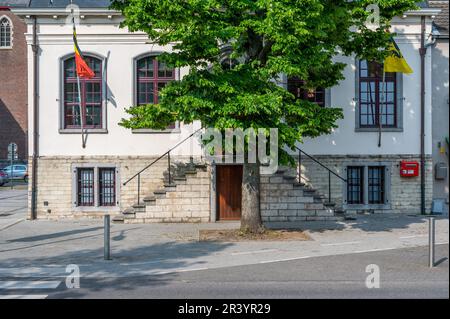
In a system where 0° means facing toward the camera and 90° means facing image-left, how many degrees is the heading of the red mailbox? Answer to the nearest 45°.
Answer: approximately 0°

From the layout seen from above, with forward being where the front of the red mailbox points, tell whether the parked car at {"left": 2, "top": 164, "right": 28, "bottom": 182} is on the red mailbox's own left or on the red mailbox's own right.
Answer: on the red mailbox's own right

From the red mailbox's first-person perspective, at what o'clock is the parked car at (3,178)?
The parked car is roughly at 4 o'clock from the red mailbox.

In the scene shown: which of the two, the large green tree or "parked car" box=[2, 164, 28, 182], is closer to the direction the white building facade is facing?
the large green tree

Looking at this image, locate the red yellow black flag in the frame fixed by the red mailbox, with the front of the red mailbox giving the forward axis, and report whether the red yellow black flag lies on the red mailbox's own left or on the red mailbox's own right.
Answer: on the red mailbox's own right

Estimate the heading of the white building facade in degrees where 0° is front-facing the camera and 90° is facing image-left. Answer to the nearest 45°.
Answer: approximately 0°
